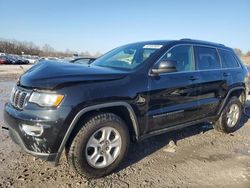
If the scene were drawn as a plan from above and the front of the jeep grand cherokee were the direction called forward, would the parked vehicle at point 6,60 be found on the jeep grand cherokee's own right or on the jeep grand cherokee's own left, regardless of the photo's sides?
on the jeep grand cherokee's own right

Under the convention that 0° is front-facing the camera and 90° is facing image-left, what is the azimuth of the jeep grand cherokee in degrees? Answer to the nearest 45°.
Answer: approximately 45°
